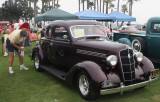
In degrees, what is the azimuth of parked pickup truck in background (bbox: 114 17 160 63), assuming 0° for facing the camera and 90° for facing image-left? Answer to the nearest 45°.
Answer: approximately 315°

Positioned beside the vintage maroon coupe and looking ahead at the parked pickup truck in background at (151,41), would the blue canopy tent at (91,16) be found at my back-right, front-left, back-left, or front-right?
front-left

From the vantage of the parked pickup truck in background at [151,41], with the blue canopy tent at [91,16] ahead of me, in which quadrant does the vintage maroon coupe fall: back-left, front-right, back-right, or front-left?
back-left

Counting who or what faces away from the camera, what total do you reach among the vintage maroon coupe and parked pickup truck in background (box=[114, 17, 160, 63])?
0

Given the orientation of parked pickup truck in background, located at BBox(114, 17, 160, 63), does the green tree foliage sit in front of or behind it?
behind

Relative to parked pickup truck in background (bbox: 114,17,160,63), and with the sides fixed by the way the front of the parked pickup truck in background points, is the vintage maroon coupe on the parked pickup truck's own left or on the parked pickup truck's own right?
on the parked pickup truck's own right

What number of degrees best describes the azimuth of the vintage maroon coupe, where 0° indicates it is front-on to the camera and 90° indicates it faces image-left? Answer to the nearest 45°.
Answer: approximately 315°

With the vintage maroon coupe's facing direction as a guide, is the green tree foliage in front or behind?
behind

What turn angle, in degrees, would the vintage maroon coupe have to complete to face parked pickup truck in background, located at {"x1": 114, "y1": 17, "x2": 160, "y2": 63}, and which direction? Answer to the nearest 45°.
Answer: approximately 90° to its left

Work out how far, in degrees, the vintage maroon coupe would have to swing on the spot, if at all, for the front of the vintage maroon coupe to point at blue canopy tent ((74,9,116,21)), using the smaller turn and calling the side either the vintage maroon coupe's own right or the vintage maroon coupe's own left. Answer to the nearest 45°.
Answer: approximately 135° to the vintage maroon coupe's own left
